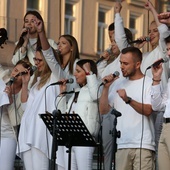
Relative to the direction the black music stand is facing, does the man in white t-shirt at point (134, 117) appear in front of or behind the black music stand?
in front

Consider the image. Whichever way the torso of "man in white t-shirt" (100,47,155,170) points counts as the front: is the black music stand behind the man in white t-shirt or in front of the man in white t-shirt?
in front

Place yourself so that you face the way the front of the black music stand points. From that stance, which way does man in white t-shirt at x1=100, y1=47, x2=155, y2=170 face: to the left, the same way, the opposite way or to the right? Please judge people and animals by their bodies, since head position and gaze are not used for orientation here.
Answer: the opposite way

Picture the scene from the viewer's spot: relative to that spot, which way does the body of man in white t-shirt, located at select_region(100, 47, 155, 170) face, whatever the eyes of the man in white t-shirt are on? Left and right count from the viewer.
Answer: facing the viewer and to the left of the viewer

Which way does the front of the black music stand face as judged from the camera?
facing away from the viewer and to the right of the viewer

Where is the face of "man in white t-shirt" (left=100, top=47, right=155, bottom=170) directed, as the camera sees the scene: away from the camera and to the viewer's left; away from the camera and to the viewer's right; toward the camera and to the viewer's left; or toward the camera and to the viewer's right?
toward the camera and to the viewer's left
